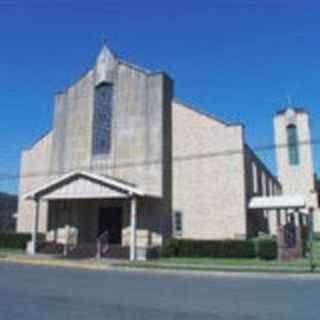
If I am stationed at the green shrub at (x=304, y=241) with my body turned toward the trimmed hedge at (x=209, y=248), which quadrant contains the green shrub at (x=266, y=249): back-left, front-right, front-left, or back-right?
front-left

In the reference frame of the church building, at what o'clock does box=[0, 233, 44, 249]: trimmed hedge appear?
The trimmed hedge is roughly at 2 o'clock from the church building.

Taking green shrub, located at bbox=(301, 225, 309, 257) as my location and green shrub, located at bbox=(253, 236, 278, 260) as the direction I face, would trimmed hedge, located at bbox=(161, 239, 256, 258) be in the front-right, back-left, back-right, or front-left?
front-right

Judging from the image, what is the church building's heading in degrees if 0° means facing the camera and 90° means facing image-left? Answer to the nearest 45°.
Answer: approximately 45°

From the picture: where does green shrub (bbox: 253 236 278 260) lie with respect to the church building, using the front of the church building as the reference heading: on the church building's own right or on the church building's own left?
on the church building's own left

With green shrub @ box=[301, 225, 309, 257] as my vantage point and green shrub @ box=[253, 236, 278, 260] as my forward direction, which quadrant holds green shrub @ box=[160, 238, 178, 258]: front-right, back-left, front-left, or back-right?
front-right
